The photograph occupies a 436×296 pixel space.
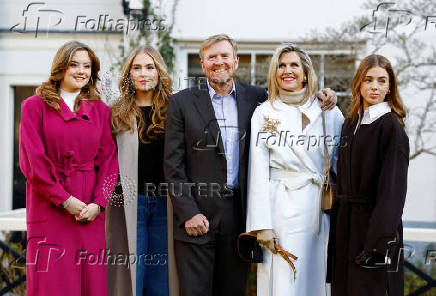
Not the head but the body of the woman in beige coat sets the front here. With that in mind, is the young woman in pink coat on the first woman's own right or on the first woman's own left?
on the first woman's own right

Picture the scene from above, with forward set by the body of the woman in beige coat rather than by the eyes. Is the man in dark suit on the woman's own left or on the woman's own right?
on the woman's own left

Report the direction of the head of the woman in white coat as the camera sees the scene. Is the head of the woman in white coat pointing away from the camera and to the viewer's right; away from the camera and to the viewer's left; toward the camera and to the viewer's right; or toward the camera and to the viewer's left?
toward the camera and to the viewer's left

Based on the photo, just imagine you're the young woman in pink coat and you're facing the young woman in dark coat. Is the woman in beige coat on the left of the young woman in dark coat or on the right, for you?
left

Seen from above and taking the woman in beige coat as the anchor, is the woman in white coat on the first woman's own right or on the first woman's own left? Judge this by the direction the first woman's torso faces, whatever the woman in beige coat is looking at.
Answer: on the first woman's own left

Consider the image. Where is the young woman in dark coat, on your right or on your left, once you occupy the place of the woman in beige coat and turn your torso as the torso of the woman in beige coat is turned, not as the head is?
on your left

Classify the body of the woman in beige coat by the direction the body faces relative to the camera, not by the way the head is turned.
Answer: toward the camera
